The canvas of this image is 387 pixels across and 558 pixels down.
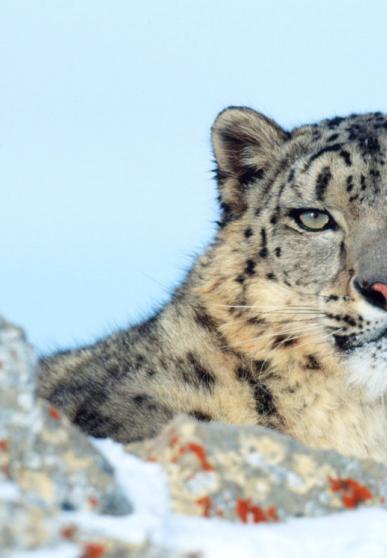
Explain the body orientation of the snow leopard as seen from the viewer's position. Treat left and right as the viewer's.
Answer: facing the viewer and to the right of the viewer
